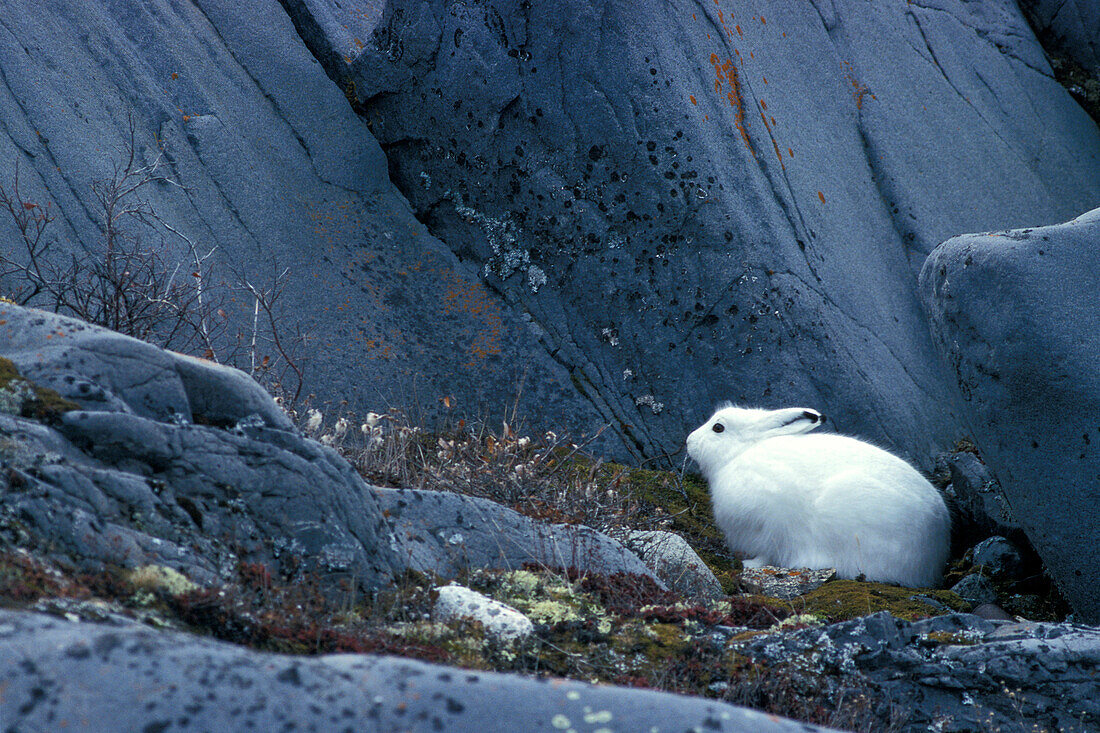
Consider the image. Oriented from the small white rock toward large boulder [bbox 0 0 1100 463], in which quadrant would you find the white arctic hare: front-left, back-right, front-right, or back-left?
front-right

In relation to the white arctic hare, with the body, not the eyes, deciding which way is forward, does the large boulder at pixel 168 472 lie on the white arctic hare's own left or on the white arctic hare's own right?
on the white arctic hare's own left

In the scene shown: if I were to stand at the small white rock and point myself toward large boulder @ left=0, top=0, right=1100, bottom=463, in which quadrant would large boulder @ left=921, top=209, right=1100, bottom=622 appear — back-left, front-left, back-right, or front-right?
front-right

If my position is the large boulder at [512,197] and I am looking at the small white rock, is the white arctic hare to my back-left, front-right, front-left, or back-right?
front-left

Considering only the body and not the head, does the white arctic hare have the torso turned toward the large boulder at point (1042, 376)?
no

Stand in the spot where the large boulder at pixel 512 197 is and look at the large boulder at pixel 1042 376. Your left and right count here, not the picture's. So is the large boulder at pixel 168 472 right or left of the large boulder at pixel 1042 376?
right

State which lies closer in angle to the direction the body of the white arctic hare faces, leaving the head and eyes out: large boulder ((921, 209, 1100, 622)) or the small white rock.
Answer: the small white rock

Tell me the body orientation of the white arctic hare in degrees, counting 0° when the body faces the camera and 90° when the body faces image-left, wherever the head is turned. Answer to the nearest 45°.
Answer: approximately 90°

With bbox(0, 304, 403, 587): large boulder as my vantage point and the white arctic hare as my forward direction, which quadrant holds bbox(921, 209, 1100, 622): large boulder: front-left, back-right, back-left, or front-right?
front-right

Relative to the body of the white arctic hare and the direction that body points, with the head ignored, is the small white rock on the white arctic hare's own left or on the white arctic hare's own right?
on the white arctic hare's own left
